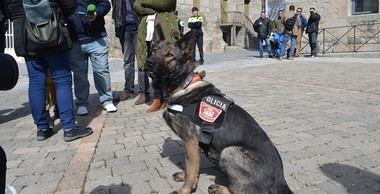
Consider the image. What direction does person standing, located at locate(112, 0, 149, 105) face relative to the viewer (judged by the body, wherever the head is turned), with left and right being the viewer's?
facing the viewer and to the left of the viewer

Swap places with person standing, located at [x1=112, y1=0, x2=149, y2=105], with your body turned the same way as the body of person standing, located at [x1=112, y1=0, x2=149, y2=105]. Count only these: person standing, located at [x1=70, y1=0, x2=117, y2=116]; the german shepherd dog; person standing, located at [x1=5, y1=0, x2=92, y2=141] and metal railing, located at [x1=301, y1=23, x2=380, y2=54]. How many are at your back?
1

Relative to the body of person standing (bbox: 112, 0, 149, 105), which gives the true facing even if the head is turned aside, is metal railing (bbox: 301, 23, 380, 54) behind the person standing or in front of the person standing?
behind

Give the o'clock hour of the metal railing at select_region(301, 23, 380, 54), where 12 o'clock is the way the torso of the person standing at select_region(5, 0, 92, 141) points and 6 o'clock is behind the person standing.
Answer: The metal railing is roughly at 12 o'clock from the person standing.

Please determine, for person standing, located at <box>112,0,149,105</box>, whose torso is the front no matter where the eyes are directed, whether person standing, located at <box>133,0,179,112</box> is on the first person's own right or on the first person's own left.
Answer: on the first person's own left

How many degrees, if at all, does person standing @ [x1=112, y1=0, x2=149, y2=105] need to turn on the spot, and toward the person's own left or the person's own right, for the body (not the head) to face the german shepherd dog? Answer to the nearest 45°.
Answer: approximately 45° to the person's own left

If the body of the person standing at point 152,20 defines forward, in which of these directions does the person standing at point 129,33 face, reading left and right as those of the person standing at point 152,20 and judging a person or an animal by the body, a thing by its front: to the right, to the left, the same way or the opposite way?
the same way

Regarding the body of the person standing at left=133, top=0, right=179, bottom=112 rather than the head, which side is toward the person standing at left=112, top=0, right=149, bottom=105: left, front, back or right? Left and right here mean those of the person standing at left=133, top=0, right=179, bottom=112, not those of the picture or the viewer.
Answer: right

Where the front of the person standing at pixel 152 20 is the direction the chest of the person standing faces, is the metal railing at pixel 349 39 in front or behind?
behind

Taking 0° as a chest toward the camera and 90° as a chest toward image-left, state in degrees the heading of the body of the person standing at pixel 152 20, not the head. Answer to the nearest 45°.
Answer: approximately 45°

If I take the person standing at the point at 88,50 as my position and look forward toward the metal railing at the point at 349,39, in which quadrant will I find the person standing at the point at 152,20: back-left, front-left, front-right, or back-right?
front-right

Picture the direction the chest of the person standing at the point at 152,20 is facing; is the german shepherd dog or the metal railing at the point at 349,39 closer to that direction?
the german shepherd dog

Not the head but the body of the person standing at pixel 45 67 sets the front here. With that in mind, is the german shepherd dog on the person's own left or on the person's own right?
on the person's own right

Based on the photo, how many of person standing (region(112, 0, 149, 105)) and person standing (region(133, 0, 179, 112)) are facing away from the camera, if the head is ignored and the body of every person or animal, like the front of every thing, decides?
0

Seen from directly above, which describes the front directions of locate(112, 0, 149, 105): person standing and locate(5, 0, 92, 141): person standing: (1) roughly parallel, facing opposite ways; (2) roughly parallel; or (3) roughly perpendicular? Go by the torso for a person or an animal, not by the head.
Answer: roughly parallel, facing opposite ways
